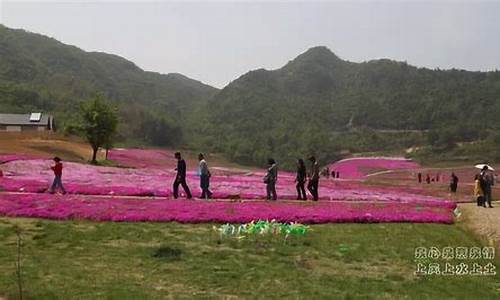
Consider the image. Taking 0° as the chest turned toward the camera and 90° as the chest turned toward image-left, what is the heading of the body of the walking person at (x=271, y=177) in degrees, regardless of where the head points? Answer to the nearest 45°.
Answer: approximately 90°

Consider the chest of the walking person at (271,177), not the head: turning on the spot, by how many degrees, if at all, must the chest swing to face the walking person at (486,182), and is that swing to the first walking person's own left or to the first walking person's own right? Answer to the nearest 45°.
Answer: approximately 180°
